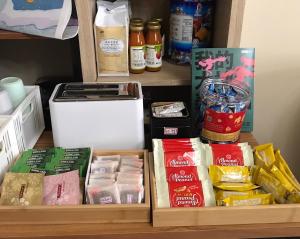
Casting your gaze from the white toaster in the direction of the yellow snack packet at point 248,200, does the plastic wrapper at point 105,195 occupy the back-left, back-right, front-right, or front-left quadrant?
front-right

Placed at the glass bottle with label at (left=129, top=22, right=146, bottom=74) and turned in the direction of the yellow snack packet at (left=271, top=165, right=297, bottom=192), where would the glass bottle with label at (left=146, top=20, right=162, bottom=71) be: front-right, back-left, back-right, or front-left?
front-left

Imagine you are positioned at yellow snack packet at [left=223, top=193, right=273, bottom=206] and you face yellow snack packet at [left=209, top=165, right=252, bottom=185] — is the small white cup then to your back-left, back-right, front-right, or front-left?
front-left

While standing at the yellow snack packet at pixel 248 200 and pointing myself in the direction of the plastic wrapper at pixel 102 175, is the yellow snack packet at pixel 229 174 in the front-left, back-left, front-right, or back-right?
front-right

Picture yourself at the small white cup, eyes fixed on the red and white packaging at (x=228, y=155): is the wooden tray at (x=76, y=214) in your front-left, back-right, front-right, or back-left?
front-right

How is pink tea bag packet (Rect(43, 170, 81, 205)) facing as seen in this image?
toward the camera

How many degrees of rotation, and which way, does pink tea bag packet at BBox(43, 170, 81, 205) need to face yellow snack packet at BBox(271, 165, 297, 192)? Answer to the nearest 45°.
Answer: approximately 90° to its left

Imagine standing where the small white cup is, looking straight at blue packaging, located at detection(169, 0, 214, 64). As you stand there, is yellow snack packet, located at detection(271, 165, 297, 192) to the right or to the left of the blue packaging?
right
